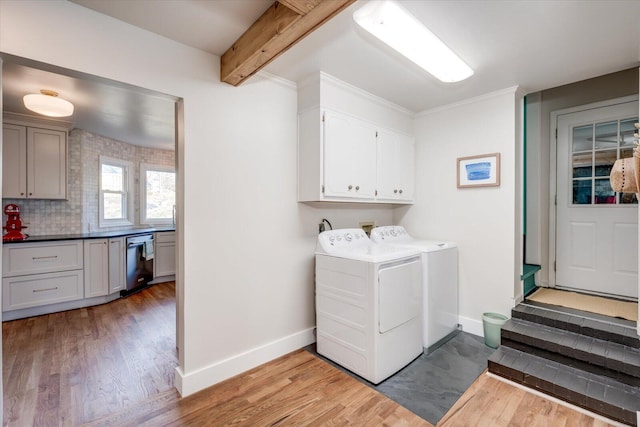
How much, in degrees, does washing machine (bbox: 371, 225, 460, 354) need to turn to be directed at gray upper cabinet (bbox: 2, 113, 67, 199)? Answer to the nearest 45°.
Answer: approximately 135° to its right

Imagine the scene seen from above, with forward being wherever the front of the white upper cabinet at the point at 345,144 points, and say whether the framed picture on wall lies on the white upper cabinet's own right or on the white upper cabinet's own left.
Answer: on the white upper cabinet's own left

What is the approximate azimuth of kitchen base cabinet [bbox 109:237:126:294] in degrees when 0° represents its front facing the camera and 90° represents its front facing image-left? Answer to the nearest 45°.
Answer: approximately 315°

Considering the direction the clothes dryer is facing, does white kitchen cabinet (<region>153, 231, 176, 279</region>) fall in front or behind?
behind

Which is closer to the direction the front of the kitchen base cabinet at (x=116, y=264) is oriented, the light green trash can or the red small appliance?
the light green trash can

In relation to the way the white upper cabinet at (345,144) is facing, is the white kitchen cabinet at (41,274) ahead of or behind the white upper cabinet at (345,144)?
behind

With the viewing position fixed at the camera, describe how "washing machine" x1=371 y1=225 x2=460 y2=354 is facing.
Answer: facing the viewer and to the right of the viewer

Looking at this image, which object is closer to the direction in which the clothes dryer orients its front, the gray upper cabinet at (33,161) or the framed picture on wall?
the framed picture on wall

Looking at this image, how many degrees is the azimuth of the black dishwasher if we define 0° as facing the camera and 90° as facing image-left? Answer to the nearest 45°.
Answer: approximately 315°
